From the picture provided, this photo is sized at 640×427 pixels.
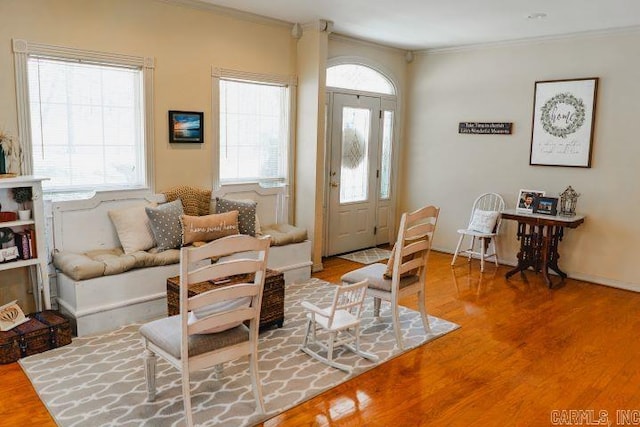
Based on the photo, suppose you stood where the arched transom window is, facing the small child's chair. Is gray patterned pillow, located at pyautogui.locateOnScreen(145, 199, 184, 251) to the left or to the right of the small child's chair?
right

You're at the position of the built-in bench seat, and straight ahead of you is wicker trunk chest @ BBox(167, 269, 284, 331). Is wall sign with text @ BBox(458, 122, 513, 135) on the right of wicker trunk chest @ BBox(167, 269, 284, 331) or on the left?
left

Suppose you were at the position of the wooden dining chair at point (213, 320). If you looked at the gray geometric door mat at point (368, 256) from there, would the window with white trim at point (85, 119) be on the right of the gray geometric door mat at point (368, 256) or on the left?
left

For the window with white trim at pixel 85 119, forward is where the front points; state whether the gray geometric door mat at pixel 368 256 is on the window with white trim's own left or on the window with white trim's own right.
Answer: on the window with white trim's own left

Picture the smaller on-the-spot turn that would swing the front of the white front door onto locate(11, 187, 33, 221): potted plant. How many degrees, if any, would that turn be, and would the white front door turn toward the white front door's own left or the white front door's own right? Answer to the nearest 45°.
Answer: approximately 90° to the white front door's own right

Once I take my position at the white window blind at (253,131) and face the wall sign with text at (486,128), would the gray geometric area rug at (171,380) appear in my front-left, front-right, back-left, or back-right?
back-right

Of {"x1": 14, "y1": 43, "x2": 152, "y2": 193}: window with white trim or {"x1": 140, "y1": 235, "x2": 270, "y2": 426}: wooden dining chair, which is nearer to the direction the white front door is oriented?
the wooden dining chair

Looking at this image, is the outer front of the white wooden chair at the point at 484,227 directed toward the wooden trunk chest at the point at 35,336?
yes
